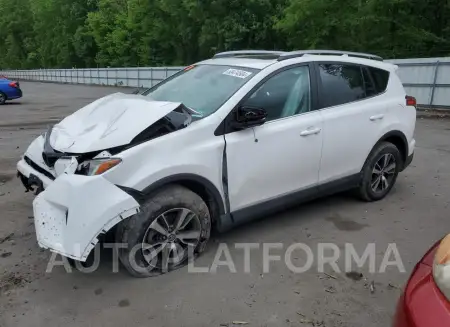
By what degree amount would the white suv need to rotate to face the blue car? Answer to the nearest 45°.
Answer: approximately 90° to its right

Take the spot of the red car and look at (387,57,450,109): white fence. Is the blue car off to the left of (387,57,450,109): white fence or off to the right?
left

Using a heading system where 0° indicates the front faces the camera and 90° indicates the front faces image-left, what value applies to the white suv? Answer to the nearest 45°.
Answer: approximately 45°

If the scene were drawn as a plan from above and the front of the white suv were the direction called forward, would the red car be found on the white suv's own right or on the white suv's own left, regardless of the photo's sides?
on the white suv's own left

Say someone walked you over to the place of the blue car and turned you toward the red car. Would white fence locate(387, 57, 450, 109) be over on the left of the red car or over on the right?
left

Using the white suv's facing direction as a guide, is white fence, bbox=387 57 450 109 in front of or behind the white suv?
behind

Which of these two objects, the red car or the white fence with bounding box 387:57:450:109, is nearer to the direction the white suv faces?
the red car

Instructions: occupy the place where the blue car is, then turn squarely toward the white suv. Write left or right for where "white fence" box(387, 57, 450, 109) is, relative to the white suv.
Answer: left
